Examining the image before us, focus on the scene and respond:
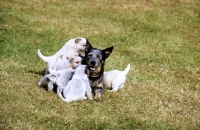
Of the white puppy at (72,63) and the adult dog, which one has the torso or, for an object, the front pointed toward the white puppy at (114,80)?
the white puppy at (72,63)

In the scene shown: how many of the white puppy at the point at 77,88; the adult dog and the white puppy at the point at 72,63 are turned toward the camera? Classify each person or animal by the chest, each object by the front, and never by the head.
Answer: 1

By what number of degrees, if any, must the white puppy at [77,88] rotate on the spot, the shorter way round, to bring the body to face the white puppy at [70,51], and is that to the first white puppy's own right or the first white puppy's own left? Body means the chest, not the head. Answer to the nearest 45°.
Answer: approximately 45° to the first white puppy's own left

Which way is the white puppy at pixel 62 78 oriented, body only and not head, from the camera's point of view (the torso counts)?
to the viewer's right

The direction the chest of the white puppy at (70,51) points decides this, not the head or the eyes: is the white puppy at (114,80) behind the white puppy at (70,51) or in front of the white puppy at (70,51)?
in front

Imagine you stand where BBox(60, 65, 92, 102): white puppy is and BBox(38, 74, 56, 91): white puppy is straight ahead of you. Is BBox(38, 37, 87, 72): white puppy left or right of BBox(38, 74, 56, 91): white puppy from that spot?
right

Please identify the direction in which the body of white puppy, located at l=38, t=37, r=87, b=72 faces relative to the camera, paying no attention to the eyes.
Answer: to the viewer's right

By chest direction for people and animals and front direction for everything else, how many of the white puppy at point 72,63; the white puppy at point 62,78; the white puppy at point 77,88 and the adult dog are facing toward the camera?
1

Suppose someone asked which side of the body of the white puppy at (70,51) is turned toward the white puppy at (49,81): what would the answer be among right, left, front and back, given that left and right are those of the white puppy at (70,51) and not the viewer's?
right

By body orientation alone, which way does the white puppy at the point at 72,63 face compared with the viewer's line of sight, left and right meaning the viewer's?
facing to the right of the viewer
